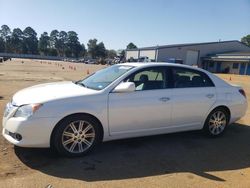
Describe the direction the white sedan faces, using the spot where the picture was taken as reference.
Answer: facing the viewer and to the left of the viewer
